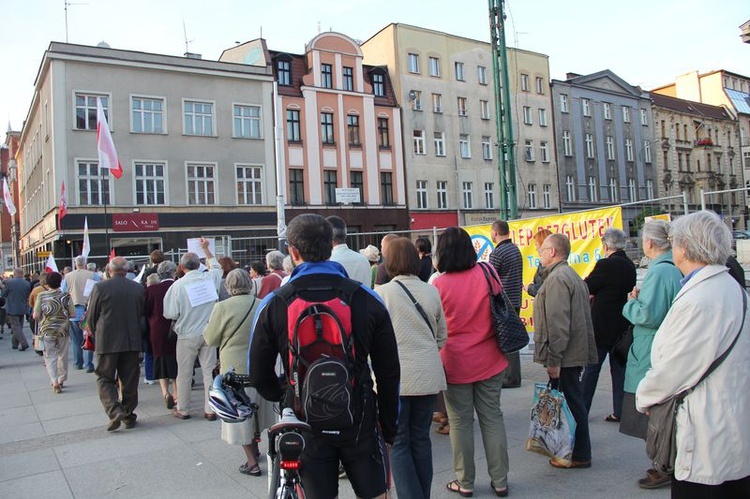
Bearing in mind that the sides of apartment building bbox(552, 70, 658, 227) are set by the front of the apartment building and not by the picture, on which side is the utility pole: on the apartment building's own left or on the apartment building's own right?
on the apartment building's own right

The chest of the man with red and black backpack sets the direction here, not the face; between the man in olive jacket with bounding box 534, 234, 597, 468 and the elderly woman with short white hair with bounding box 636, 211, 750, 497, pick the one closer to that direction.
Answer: the man in olive jacket

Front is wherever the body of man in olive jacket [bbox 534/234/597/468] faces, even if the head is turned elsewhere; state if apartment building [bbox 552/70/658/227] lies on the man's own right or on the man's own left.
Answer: on the man's own right

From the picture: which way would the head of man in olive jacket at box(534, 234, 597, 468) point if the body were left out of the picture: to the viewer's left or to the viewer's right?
to the viewer's left

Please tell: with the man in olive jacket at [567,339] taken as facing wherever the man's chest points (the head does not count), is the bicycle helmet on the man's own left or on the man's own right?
on the man's own left

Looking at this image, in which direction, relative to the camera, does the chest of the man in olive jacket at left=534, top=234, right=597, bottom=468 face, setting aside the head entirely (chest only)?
to the viewer's left

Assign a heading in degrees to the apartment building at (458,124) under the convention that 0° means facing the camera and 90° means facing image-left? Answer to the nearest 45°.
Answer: approximately 315°

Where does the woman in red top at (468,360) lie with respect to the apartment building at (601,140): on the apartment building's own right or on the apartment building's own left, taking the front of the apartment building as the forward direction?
on the apartment building's own right

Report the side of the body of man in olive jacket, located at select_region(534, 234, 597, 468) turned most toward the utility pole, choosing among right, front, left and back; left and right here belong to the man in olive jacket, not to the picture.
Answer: right

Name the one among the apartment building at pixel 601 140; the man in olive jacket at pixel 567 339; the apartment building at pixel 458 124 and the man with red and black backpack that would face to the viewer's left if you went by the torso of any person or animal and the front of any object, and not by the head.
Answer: the man in olive jacket

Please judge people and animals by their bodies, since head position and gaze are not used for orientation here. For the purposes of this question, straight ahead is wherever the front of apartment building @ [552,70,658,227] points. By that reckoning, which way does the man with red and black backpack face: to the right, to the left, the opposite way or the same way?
the opposite way

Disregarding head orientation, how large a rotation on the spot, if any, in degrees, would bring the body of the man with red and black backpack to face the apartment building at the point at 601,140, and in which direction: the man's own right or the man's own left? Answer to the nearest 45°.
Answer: approximately 45° to the man's own right

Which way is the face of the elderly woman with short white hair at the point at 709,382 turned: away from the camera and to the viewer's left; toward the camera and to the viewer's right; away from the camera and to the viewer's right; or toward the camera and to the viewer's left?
away from the camera and to the viewer's left

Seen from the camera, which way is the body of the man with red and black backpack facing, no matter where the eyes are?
away from the camera

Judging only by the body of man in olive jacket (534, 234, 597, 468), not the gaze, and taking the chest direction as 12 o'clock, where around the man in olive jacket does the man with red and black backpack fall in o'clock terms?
The man with red and black backpack is roughly at 10 o'clock from the man in olive jacket.

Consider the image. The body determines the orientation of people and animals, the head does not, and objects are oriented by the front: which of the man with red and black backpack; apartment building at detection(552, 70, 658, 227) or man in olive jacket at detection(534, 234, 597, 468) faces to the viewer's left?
the man in olive jacket

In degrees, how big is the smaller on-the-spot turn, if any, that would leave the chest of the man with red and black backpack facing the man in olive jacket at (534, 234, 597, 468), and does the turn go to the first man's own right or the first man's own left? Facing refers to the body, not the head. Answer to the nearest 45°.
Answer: approximately 45° to the first man's own right
